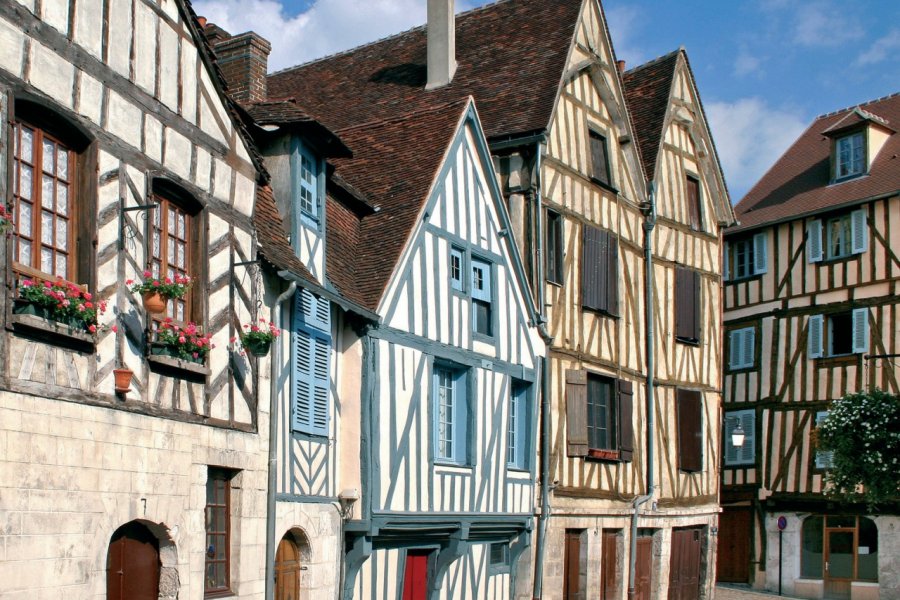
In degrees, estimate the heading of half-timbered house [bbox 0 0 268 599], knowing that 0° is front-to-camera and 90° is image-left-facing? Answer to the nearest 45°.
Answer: approximately 315°

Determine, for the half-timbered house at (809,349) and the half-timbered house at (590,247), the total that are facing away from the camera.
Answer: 0

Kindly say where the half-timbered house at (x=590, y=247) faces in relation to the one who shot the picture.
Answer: facing the viewer and to the right of the viewer

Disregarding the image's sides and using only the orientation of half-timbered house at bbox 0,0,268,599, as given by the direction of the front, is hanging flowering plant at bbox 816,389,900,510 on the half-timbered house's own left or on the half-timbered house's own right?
on the half-timbered house's own left

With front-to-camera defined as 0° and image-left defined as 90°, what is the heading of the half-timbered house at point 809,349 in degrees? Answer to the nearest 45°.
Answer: approximately 45°

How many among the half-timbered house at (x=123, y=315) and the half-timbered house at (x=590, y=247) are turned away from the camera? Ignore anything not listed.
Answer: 0

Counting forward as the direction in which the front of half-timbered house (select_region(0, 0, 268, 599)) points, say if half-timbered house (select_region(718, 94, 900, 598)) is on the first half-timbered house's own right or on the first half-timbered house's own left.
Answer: on the first half-timbered house's own left
